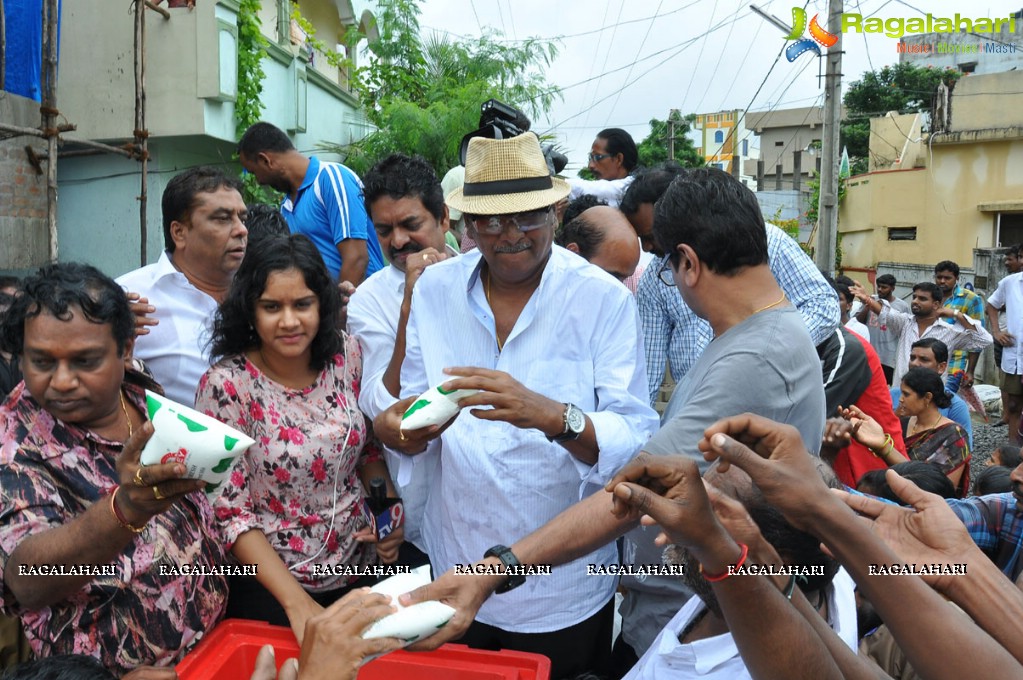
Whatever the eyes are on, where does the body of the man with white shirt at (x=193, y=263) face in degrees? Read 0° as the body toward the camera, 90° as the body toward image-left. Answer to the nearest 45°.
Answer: approximately 315°

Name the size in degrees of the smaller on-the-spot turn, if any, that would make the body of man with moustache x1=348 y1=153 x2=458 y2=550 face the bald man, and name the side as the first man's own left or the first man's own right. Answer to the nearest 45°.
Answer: approximately 90° to the first man's own left

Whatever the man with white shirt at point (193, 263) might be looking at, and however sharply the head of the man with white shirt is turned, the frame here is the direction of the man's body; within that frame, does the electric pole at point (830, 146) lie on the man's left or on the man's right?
on the man's left

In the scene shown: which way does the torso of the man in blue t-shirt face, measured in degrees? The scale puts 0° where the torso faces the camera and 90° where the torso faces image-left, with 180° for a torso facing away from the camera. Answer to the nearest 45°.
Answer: approximately 90°

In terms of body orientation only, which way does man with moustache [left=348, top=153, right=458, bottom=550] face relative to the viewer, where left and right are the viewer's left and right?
facing the viewer and to the right of the viewer

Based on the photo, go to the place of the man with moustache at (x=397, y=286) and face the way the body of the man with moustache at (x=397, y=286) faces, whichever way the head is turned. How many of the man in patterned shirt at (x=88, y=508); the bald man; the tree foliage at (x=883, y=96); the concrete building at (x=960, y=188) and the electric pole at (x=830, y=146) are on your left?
4

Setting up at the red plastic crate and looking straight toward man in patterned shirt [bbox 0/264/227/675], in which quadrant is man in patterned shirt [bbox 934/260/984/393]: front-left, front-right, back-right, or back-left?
back-right
